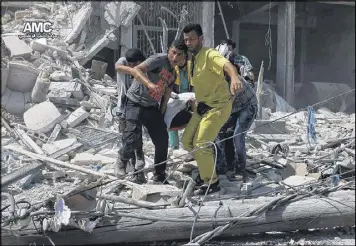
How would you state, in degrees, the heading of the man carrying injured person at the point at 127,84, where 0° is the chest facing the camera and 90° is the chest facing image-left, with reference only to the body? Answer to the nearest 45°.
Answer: approximately 315°

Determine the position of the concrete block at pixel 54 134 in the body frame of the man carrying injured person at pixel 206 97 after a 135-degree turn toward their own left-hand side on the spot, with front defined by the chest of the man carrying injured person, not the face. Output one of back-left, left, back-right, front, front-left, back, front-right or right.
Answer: back-left

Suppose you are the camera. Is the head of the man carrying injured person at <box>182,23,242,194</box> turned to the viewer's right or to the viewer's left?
to the viewer's left

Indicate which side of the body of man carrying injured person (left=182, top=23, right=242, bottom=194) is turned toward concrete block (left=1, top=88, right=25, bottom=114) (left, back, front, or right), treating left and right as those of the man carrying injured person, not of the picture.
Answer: right

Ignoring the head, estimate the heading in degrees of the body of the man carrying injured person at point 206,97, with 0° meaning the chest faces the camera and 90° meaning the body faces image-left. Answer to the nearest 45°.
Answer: approximately 45°

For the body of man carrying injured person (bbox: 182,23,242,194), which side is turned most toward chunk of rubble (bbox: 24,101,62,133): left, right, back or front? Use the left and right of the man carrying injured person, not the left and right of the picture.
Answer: right
